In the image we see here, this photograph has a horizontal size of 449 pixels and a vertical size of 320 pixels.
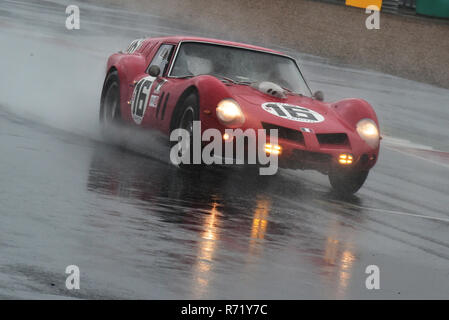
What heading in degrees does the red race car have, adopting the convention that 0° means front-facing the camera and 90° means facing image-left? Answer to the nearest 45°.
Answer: approximately 315°
